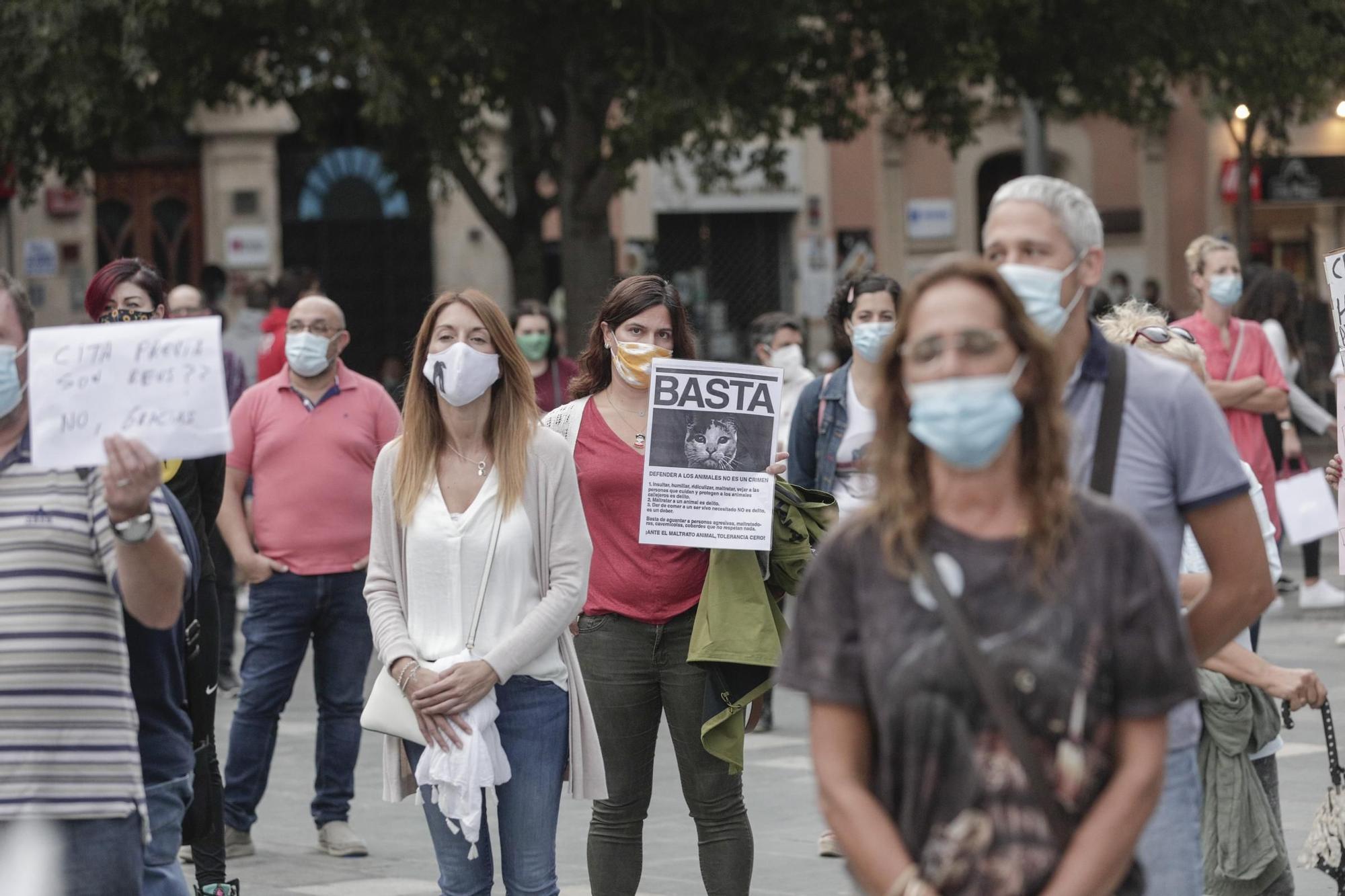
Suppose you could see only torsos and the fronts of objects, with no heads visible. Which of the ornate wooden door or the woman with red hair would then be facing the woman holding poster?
the ornate wooden door

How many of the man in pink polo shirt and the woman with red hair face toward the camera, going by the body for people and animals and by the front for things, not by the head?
2

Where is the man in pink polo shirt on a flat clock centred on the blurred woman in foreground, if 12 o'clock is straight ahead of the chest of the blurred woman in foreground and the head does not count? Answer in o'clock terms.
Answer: The man in pink polo shirt is roughly at 5 o'clock from the blurred woman in foreground.

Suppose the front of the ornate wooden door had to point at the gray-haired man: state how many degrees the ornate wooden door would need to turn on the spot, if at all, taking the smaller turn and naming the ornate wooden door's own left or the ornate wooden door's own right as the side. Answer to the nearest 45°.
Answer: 0° — it already faces them

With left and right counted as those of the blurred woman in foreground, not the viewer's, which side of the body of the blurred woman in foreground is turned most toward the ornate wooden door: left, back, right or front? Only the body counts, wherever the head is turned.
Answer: back

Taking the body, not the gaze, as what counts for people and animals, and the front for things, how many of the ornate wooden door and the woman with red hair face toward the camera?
2

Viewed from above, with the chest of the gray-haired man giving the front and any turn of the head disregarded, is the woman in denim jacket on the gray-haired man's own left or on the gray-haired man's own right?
on the gray-haired man's own right

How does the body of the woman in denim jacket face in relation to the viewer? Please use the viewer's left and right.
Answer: facing the viewer and to the right of the viewer
